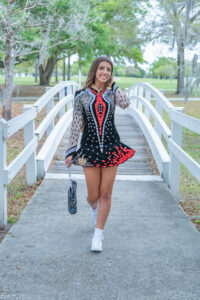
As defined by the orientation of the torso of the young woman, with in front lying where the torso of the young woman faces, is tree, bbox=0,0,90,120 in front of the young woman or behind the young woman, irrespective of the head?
behind

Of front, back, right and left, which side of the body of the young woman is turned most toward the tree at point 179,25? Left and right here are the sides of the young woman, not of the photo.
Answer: back

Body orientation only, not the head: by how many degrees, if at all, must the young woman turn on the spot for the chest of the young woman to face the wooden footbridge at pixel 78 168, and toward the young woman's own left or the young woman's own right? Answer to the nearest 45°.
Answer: approximately 180°

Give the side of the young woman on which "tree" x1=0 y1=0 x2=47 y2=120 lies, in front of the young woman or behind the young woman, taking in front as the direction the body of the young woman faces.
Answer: behind

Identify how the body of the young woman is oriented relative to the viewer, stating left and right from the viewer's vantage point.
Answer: facing the viewer
